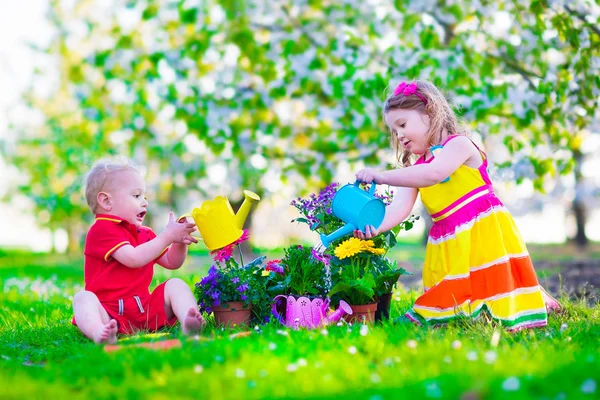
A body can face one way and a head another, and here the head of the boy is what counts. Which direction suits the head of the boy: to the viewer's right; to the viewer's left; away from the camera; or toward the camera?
to the viewer's right

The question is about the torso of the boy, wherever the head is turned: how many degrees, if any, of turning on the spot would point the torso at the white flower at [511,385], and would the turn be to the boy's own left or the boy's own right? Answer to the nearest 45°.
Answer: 0° — they already face it

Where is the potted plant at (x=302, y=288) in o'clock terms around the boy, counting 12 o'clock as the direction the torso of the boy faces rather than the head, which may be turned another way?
The potted plant is roughly at 11 o'clock from the boy.

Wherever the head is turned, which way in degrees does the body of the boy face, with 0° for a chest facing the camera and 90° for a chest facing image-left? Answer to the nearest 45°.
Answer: approximately 315°

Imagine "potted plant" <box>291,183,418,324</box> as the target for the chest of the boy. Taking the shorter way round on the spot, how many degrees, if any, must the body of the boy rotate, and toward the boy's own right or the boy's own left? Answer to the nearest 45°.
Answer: approximately 45° to the boy's own left

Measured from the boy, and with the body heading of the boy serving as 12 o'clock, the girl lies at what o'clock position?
The girl is roughly at 11 o'clock from the boy.

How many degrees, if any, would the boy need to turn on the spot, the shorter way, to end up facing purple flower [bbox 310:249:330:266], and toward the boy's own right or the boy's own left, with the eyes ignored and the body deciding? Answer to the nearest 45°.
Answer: approximately 45° to the boy's own left
